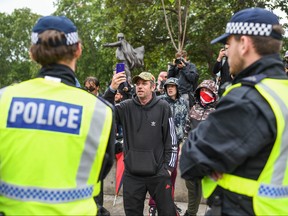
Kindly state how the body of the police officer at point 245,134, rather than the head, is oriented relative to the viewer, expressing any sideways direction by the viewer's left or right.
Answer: facing away from the viewer and to the left of the viewer

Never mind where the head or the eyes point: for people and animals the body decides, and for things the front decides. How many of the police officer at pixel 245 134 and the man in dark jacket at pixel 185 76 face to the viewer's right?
0

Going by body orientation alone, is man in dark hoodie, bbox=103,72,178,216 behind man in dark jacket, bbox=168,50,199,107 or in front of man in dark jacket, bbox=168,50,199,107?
in front

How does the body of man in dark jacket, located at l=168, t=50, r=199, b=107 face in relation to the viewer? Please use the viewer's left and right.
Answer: facing the viewer and to the left of the viewer

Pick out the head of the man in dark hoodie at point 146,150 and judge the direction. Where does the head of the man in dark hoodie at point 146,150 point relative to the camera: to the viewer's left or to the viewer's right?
to the viewer's left

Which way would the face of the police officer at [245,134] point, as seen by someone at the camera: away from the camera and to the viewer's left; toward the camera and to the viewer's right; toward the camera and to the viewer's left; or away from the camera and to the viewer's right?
away from the camera and to the viewer's left

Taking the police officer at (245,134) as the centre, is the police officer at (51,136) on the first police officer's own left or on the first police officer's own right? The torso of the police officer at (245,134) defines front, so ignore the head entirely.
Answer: on the first police officer's own left

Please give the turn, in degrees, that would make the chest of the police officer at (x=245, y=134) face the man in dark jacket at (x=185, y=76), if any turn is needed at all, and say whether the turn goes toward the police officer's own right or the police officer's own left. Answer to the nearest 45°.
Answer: approximately 45° to the police officer's own right

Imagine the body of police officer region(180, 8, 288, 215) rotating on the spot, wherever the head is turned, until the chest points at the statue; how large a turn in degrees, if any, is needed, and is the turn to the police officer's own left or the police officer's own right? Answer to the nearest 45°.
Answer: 0° — they already face it

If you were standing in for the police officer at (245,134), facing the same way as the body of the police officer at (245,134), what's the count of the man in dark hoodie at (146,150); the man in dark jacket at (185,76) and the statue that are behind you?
0

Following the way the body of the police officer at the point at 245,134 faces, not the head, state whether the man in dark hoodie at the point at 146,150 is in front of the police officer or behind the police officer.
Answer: in front
